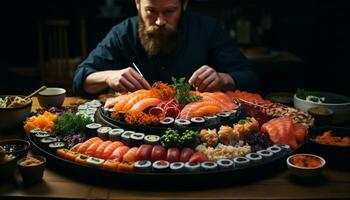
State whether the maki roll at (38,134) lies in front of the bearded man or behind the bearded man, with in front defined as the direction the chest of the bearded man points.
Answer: in front

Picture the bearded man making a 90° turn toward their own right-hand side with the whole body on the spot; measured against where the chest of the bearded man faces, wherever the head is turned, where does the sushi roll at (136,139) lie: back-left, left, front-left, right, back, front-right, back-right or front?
left

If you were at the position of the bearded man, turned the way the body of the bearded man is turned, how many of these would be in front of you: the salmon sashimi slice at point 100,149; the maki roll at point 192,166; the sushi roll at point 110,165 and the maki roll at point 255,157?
4

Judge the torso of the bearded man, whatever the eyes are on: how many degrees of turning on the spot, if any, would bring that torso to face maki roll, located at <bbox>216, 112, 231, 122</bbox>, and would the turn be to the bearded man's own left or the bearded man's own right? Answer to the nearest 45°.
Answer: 0° — they already face it

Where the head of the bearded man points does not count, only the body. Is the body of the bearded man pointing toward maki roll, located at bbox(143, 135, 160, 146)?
yes

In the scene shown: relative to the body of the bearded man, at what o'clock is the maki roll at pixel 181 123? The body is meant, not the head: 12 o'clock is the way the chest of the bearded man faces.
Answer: The maki roll is roughly at 12 o'clock from the bearded man.

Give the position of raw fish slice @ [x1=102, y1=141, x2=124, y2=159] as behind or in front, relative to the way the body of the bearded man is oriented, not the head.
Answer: in front

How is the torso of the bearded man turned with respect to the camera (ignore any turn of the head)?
toward the camera

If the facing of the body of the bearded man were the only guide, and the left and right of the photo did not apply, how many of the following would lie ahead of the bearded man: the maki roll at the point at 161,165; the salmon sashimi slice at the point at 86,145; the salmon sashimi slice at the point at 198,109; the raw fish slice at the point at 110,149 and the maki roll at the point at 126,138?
5

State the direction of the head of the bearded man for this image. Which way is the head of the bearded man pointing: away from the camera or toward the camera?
toward the camera

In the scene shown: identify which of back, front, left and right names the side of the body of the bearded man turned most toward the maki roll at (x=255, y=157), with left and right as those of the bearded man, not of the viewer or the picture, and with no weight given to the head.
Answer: front

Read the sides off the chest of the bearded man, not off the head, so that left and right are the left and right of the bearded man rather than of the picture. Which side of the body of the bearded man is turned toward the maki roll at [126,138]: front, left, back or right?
front

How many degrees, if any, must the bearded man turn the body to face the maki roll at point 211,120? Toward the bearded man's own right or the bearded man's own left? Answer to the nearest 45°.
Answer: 0° — they already face it

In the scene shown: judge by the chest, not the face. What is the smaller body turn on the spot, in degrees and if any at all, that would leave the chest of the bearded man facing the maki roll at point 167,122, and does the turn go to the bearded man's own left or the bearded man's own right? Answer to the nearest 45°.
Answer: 0° — they already face it

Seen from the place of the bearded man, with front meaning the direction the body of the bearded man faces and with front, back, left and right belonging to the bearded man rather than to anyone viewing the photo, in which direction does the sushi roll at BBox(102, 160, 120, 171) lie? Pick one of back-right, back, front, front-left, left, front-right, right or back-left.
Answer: front

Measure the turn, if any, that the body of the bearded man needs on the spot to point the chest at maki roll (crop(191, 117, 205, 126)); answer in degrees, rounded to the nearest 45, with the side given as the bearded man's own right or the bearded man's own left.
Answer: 0° — they already face it
